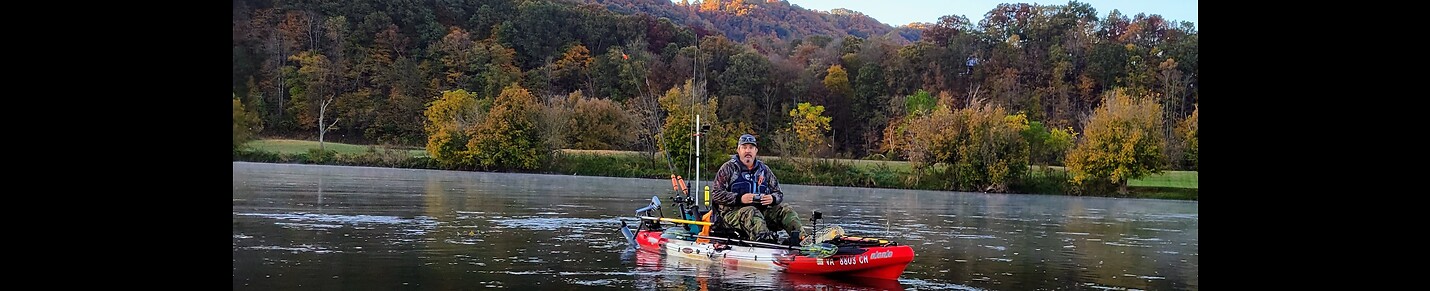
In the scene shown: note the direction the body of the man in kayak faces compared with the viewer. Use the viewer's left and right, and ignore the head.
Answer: facing the viewer and to the right of the viewer

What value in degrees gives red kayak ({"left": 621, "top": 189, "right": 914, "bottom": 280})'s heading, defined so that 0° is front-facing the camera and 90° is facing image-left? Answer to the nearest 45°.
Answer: approximately 315°
